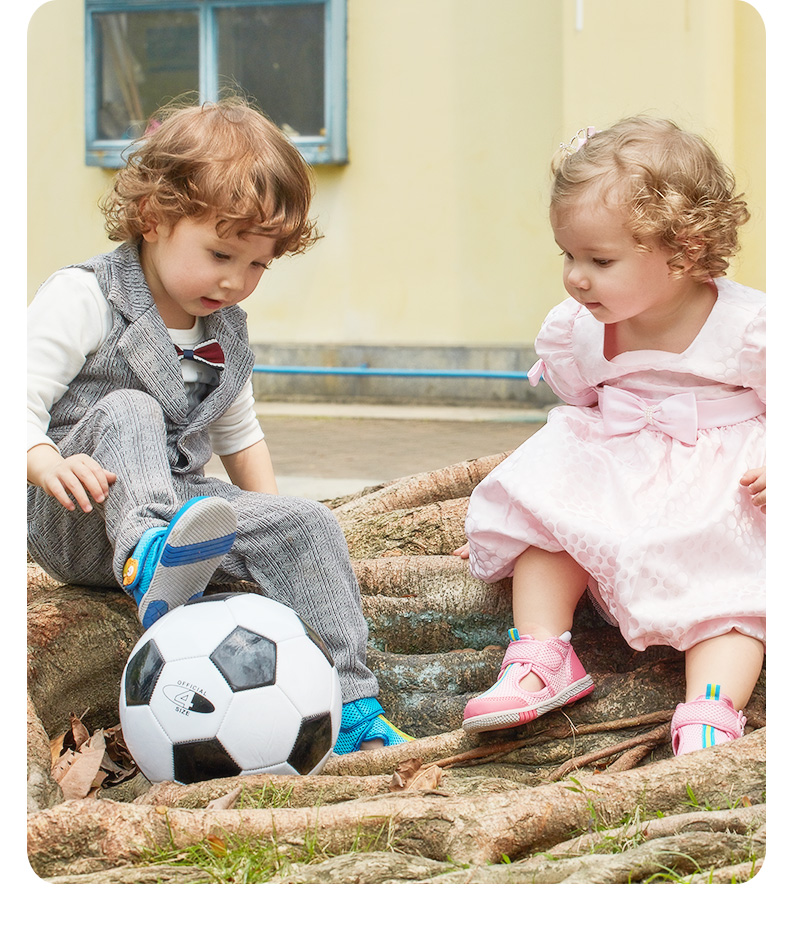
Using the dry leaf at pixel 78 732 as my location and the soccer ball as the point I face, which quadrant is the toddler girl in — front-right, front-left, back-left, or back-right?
front-left

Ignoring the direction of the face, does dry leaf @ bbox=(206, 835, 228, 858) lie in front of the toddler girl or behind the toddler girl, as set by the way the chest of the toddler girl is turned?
in front

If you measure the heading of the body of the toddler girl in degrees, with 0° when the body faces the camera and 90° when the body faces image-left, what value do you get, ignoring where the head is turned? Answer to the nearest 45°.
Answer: approximately 45°

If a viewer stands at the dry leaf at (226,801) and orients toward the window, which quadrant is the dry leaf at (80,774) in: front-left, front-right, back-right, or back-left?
front-left

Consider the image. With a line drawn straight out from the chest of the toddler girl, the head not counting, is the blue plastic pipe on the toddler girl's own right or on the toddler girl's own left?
on the toddler girl's own right
